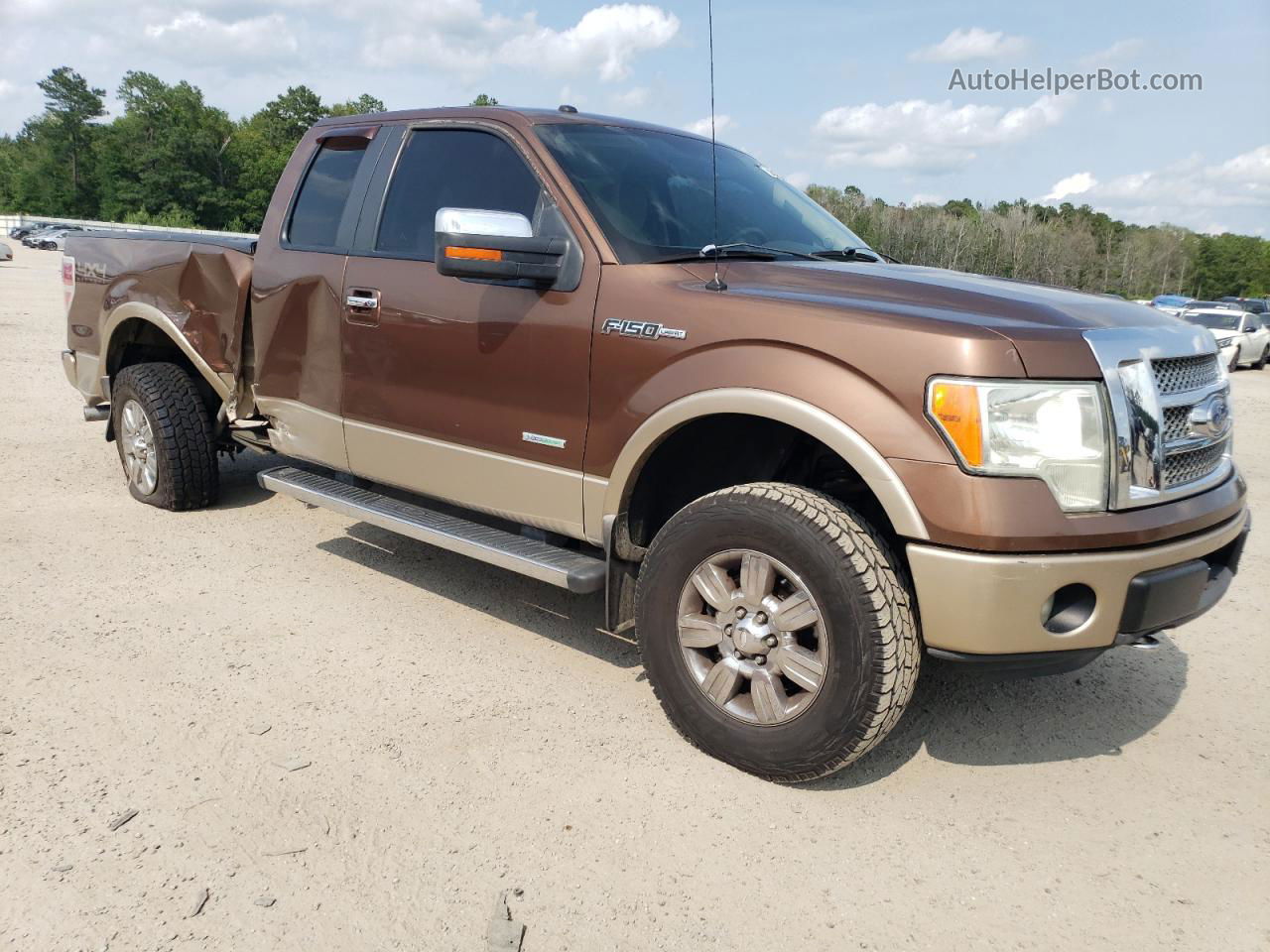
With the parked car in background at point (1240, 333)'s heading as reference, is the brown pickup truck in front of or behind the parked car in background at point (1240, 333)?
in front

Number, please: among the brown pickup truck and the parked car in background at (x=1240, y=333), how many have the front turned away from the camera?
0

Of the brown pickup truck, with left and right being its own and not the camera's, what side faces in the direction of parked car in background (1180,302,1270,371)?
left

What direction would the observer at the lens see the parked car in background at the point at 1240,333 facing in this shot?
facing the viewer and to the left of the viewer
